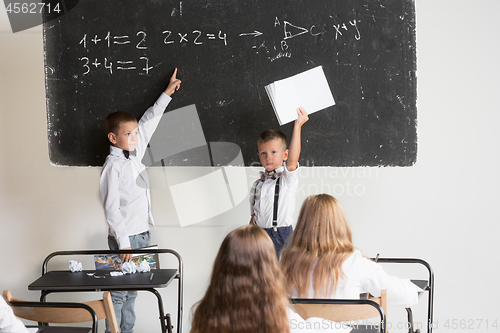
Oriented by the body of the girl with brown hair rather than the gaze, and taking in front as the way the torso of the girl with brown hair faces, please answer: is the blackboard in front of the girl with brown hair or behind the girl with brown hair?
in front

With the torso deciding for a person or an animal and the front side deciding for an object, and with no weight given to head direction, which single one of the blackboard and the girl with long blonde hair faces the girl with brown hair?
the blackboard

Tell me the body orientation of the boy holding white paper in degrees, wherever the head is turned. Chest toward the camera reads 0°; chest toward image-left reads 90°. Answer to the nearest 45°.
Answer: approximately 45°

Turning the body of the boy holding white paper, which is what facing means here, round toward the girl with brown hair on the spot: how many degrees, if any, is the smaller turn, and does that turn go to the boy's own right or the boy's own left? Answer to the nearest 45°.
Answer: approximately 45° to the boy's own left

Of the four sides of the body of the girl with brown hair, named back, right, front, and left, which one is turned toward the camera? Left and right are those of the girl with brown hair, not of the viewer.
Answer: back

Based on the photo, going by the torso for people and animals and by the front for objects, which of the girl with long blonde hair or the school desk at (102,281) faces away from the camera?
the girl with long blonde hair

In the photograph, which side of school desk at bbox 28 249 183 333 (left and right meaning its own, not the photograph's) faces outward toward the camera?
front

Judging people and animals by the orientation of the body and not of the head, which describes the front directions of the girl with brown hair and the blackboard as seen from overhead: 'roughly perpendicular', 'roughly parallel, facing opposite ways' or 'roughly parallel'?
roughly parallel, facing opposite ways

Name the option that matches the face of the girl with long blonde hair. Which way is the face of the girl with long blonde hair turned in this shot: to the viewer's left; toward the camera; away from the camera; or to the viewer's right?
away from the camera

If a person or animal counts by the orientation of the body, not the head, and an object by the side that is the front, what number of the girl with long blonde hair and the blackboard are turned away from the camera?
1

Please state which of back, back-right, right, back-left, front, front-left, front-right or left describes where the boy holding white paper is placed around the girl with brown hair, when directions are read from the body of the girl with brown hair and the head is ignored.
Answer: front

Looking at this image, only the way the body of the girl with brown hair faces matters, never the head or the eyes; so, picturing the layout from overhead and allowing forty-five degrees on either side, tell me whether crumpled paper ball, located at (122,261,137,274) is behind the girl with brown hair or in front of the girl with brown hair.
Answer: in front

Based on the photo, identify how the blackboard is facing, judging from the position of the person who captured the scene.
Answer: facing the viewer

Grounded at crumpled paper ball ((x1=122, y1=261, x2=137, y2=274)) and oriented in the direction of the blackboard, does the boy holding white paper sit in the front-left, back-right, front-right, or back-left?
front-right

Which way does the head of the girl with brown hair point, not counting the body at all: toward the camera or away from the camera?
away from the camera
